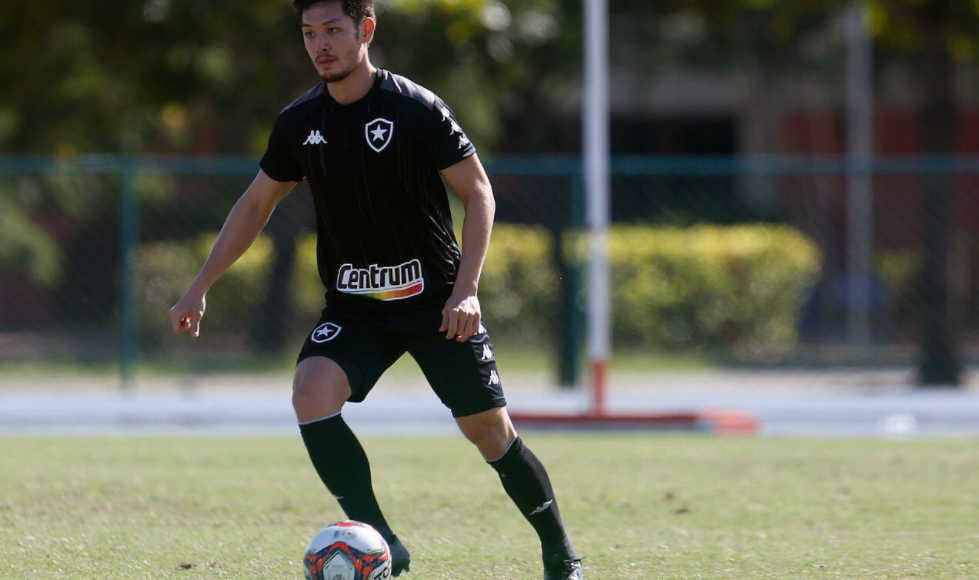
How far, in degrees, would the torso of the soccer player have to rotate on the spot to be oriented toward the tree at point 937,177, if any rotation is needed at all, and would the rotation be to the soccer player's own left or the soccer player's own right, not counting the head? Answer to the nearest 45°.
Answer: approximately 180°

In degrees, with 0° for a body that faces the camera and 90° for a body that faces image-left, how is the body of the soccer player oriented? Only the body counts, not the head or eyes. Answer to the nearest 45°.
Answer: approximately 45°
